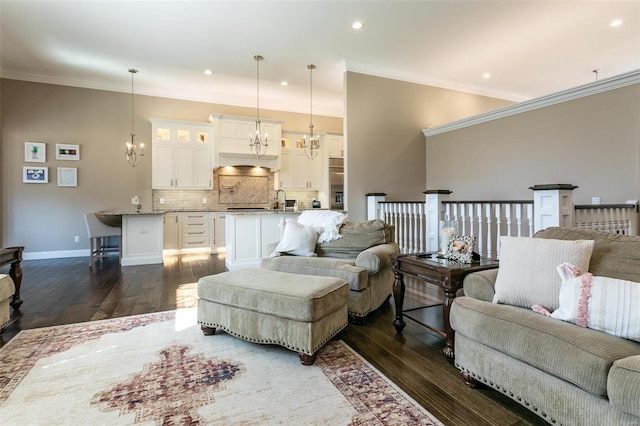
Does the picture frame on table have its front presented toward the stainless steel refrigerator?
no

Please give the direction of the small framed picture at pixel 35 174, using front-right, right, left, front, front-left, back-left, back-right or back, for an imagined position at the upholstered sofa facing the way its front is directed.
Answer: front-right

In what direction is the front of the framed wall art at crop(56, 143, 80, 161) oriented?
toward the camera

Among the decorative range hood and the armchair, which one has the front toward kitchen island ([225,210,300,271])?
the decorative range hood

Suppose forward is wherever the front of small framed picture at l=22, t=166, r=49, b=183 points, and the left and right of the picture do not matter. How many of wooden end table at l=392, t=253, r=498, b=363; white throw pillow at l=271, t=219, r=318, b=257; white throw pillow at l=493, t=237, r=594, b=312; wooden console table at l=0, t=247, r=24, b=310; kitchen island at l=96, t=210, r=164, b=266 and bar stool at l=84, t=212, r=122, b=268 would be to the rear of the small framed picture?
0

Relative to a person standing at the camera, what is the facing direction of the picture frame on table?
facing the viewer and to the left of the viewer

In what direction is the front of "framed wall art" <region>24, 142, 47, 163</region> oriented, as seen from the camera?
facing the viewer

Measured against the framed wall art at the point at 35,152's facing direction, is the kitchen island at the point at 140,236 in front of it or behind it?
in front

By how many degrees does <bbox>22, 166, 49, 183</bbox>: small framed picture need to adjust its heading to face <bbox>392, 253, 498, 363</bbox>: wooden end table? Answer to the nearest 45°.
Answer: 0° — it already faces it

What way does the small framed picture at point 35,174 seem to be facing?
toward the camera

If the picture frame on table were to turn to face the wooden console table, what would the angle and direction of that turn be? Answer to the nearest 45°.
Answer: approximately 45° to its right

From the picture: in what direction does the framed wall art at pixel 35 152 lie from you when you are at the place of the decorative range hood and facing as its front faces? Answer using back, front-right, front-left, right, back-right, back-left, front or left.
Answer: right

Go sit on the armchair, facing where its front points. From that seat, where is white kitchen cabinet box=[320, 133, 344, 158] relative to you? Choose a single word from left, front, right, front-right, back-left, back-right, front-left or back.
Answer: back-right

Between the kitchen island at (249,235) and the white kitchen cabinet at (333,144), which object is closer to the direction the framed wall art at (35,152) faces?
the kitchen island
